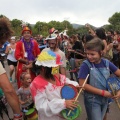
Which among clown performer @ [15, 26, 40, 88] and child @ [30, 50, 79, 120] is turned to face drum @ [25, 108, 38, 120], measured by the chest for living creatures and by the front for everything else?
the clown performer

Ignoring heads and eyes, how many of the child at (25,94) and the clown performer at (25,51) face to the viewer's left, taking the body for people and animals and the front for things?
0

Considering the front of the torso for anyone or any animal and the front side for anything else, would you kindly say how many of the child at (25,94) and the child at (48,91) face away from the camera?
0

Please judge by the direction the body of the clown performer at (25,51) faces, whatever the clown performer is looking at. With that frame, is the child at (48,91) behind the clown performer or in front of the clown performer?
in front

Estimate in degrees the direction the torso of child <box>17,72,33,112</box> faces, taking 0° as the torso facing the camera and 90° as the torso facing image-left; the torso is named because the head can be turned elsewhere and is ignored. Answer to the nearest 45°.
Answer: approximately 315°

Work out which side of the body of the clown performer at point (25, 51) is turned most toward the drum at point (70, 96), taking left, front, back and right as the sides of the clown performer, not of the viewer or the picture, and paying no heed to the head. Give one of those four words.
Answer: front

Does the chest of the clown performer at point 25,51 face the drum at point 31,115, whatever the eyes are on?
yes

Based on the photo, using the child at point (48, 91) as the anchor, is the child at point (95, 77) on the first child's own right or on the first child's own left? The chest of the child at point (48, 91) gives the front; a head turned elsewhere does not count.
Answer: on the first child's own left

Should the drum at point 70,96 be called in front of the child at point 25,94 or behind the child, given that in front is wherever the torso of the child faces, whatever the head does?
in front
